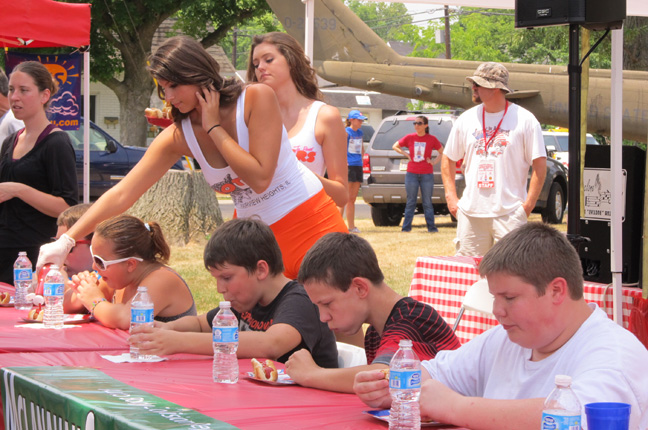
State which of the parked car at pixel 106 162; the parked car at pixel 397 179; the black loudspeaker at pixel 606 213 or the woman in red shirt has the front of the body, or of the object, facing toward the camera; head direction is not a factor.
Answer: the woman in red shirt

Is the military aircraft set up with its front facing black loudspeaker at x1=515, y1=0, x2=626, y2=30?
no

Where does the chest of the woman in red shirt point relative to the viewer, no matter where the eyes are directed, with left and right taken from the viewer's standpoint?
facing the viewer

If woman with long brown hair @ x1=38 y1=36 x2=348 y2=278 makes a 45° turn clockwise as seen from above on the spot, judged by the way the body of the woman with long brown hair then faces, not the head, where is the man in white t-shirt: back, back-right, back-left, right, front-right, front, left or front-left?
back-right

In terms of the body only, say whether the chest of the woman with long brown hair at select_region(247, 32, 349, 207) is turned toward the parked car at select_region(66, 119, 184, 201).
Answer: no

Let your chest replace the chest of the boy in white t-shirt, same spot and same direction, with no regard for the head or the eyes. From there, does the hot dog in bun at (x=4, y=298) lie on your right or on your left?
on your right

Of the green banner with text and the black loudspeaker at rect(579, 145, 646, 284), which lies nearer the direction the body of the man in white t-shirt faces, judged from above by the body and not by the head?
the green banner with text

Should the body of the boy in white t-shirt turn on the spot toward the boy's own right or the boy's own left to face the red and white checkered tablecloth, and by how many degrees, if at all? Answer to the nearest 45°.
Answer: approximately 135° to the boy's own right

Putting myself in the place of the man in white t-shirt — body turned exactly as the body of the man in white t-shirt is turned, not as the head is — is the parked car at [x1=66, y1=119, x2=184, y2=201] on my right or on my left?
on my right

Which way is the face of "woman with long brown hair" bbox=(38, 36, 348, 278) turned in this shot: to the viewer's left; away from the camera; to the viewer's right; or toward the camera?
to the viewer's left

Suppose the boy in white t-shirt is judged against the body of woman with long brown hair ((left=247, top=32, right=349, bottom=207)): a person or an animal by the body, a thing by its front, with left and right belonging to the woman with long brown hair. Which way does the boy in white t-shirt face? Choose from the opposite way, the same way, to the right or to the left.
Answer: the same way

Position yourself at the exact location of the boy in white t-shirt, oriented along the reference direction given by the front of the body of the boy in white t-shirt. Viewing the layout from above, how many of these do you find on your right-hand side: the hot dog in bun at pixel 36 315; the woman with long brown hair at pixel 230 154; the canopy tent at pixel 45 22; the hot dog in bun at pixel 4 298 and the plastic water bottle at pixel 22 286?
5

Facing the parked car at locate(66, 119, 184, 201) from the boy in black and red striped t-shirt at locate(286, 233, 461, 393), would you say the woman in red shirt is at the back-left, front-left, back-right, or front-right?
front-right

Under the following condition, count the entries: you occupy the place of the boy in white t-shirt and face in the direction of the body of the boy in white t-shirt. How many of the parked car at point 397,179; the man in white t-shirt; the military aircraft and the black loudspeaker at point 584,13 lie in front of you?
0

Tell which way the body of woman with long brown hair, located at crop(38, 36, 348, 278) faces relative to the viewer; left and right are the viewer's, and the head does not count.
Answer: facing the viewer and to the left of the viewer

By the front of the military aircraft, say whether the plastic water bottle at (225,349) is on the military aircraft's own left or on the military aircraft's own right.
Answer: on the military aircraft's own right

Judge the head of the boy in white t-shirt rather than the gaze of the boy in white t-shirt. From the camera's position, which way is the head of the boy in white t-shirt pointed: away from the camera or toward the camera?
toward the camera
